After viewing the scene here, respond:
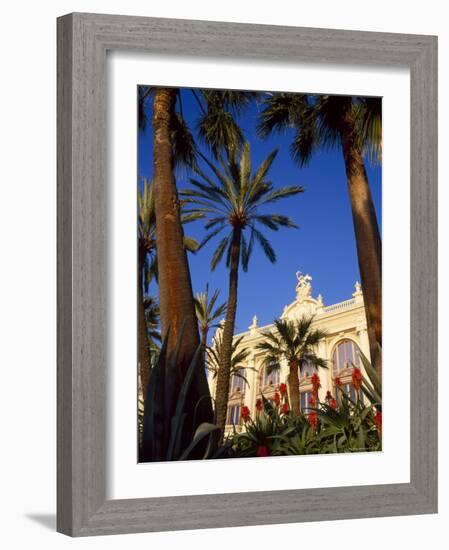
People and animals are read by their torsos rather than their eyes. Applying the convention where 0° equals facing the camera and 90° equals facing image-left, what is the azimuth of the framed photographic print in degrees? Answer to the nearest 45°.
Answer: approximately 315°
